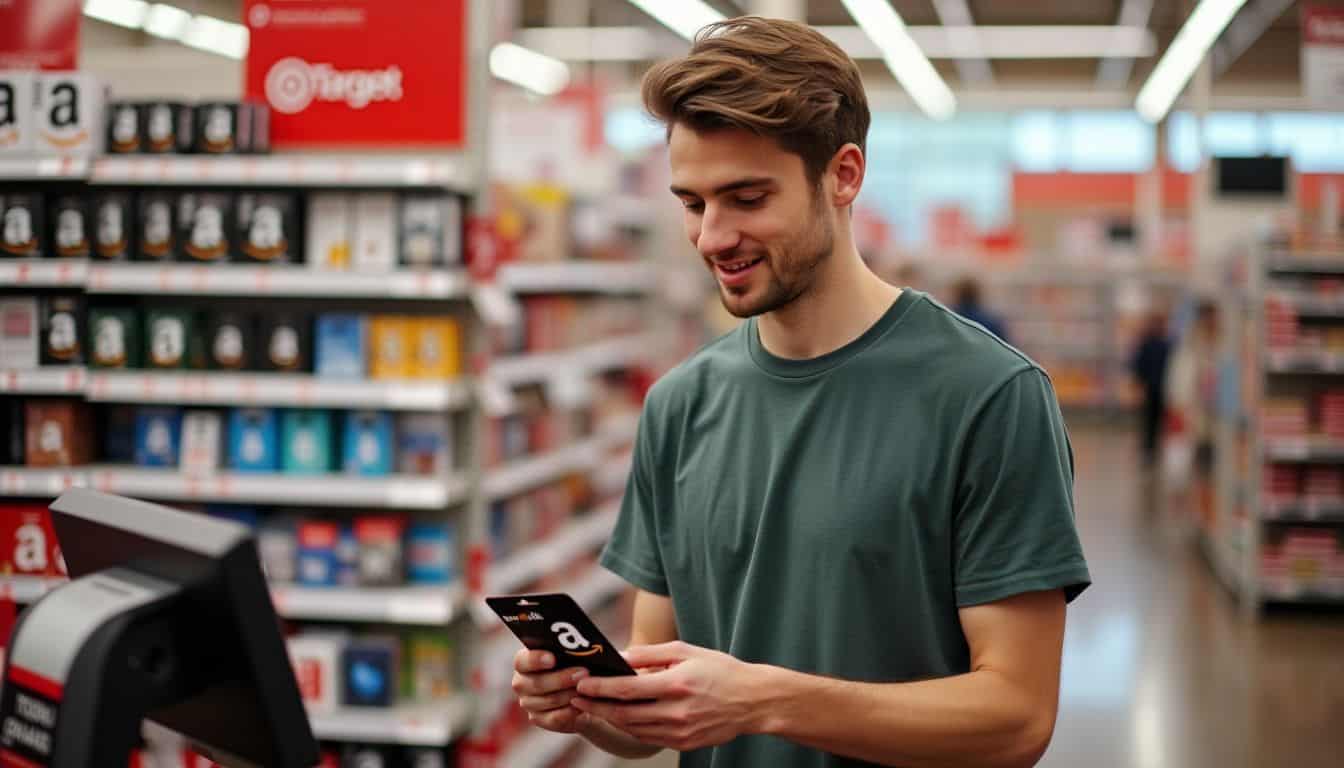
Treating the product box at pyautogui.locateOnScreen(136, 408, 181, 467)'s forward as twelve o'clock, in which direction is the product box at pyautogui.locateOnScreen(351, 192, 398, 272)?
the product box at pyautogui.locateOnScreen(351, 192, 398, 272) is roughly at 10 o'clock from the product box at pyautogui.locateOnScreen(136, 408, 181, 467).

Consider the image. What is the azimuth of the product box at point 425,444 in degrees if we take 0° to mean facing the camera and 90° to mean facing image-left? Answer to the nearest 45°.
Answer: approximately 0°

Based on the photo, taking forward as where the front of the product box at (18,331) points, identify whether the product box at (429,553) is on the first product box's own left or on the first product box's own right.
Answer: on the first product box's own left

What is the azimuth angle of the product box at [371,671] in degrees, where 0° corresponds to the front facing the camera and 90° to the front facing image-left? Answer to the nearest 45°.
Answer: approximately 0°
